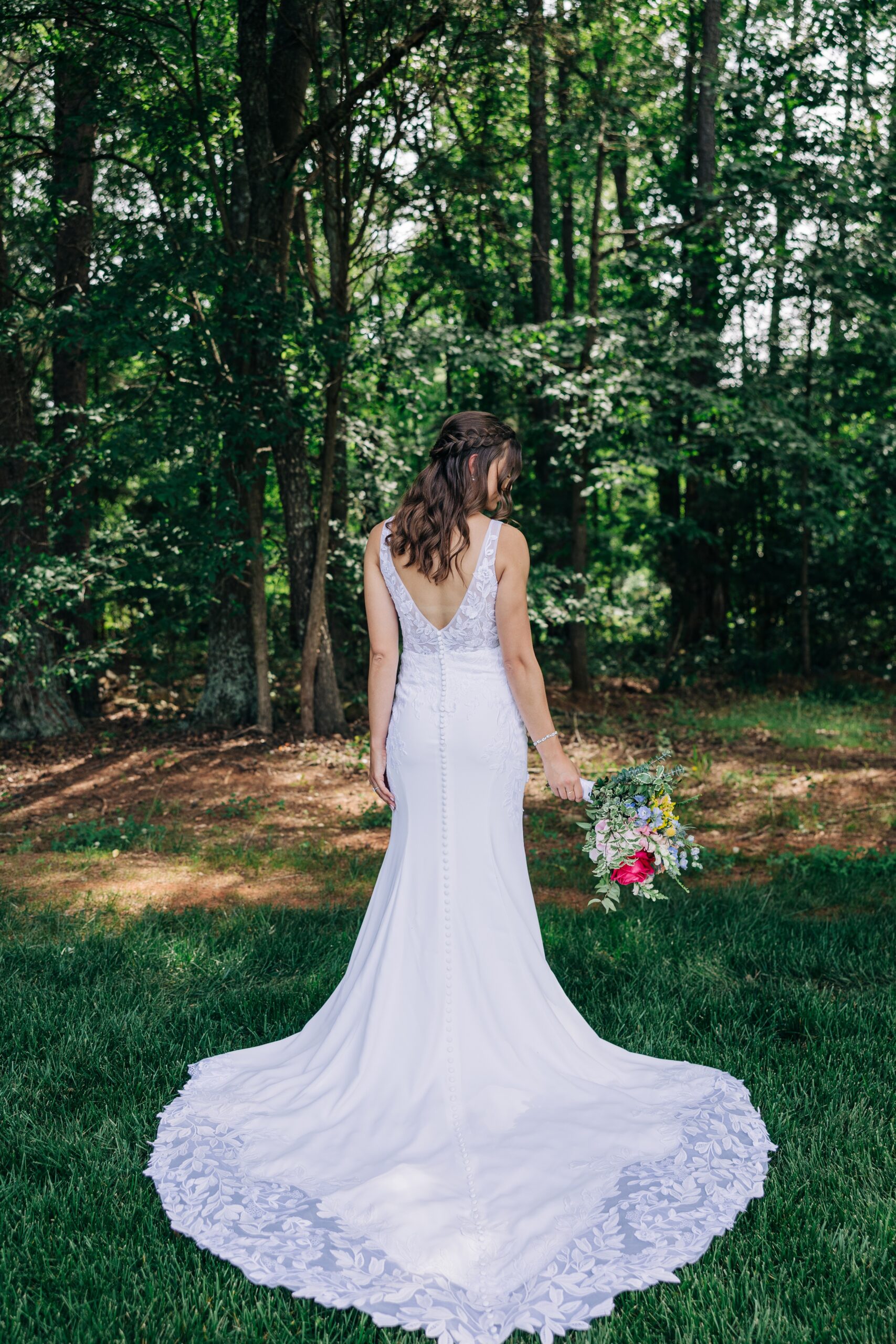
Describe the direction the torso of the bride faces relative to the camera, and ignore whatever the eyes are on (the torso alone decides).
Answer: away from the camera

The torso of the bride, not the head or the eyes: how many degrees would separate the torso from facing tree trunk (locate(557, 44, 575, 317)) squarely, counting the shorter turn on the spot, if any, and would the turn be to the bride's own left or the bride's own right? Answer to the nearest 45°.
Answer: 0° — they already face it

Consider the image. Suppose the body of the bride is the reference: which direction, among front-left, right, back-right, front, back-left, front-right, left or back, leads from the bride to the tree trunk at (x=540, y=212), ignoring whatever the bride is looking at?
front

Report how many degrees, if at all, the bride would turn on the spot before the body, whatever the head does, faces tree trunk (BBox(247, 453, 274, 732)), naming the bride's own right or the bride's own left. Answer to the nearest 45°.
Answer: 0° — they already face it

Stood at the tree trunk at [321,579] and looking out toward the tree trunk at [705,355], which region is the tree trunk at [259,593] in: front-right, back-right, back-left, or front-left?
back-left

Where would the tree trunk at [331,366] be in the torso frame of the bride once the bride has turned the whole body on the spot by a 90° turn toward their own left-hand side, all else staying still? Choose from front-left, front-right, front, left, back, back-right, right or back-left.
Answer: right

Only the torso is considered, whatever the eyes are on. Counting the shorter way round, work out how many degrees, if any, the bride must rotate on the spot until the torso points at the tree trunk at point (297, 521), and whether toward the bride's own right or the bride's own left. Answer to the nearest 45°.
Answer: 0° — they already face it

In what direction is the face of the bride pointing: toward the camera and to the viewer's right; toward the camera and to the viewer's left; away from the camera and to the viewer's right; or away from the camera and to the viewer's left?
away from the camera and to the viewer's right

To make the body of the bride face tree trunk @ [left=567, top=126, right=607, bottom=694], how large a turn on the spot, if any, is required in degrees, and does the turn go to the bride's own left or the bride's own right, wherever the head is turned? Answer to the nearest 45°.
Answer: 0° — they already face it

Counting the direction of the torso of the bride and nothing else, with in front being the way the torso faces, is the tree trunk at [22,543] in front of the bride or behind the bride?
in front
